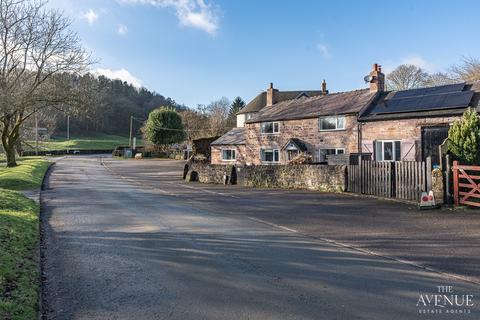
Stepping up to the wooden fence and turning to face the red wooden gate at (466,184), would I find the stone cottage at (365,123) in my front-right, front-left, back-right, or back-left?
back-left

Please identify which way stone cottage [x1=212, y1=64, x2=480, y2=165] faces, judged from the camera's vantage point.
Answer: facing the viewer and to the left of the viewer

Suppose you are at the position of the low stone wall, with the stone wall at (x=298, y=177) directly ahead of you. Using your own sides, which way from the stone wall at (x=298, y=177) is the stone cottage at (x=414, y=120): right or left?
left

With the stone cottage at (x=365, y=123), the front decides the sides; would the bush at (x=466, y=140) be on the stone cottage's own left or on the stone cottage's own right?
on the stone cottage's own left

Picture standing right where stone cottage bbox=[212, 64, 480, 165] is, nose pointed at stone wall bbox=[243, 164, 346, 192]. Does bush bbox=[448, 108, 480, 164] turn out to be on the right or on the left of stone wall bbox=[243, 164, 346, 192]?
left

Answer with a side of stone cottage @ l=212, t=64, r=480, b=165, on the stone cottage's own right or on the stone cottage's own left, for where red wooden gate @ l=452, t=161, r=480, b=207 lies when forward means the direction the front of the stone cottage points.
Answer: on the stone cottage's own left

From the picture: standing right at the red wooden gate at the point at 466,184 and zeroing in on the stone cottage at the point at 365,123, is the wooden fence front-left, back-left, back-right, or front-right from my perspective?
front-left

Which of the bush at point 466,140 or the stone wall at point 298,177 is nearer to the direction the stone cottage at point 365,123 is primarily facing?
the stone wall

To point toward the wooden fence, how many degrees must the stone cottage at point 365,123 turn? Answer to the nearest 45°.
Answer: approximately 45° to its left

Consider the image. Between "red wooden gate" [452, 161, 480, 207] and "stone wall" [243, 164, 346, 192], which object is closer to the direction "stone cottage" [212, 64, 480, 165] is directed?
the stone wall

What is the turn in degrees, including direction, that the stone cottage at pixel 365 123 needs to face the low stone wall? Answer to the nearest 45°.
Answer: approximately 45° to its right
